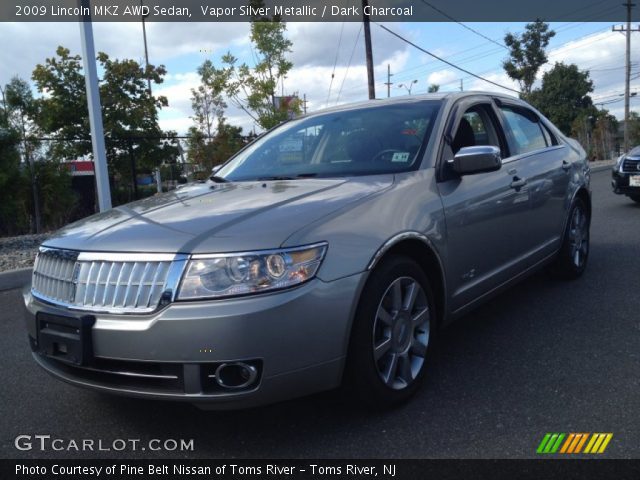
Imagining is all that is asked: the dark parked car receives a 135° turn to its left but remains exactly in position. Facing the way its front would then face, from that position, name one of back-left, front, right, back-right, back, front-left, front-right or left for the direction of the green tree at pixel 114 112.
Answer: back

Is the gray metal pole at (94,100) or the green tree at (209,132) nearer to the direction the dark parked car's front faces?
the gray metal pole

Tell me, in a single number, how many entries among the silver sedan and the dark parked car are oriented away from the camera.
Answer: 0

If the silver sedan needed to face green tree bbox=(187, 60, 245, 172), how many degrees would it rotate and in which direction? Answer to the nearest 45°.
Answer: approximately 135° to its right

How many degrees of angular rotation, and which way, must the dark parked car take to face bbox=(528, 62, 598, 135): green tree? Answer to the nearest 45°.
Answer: approximately 135° to its right

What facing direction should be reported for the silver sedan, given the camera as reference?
facing the viewer and to the left of the viewer

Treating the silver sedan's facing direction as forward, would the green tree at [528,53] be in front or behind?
behind

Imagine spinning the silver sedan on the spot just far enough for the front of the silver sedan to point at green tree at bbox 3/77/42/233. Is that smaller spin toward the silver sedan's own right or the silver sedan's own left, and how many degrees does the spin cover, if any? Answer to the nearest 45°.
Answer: approximately 90° to the silver sedan's own right

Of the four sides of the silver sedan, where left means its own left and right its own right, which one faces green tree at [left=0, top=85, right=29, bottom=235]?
right

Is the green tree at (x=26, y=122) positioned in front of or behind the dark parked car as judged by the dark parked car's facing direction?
in front

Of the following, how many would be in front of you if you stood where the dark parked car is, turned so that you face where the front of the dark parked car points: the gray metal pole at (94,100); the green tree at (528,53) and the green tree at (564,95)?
1

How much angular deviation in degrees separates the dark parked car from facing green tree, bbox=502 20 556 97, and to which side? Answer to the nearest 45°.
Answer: approximately 135° to its right
